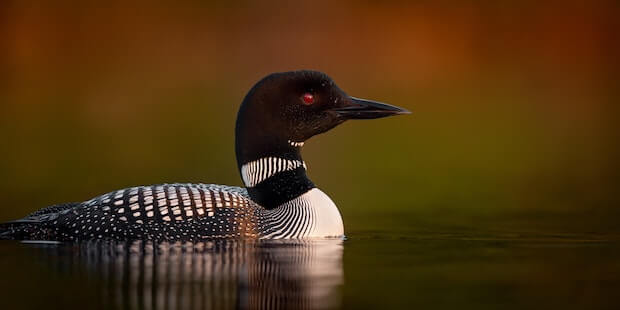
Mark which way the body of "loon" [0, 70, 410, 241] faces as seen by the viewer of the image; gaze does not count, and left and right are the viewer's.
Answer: facing to the right of the viewer
